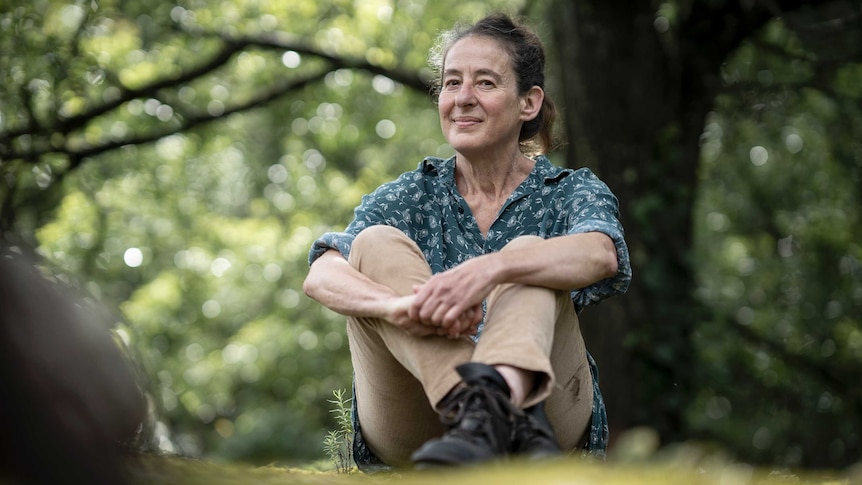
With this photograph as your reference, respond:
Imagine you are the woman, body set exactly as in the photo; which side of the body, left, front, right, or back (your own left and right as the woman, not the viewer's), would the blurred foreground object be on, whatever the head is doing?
front

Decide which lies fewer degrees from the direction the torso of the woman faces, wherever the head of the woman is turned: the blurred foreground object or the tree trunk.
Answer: the blurred foreground object

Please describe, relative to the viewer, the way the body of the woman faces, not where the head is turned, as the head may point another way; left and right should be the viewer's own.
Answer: facing the viewer

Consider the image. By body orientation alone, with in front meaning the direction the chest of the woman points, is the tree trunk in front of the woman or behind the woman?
behind
